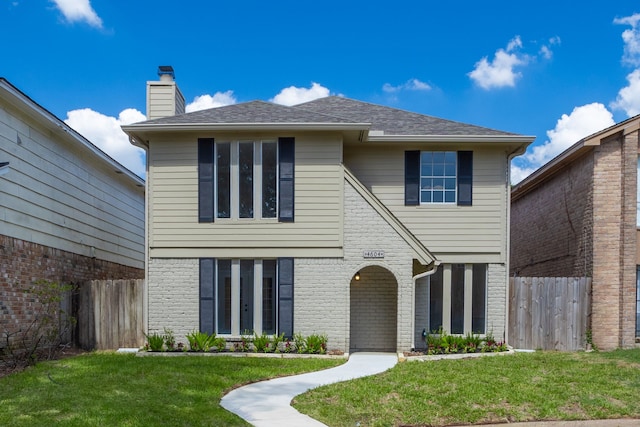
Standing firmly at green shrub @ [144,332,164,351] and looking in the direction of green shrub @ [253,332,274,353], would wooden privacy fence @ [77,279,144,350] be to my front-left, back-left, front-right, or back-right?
back-left

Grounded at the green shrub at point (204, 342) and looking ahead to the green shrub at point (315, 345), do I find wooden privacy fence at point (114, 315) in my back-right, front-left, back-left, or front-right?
back-left

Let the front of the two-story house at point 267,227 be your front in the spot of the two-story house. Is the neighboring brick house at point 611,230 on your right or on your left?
on your left

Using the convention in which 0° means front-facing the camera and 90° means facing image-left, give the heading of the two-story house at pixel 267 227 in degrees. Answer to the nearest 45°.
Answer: approximately 0°

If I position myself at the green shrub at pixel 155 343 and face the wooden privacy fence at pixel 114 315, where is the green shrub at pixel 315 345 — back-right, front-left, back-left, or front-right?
back-right
